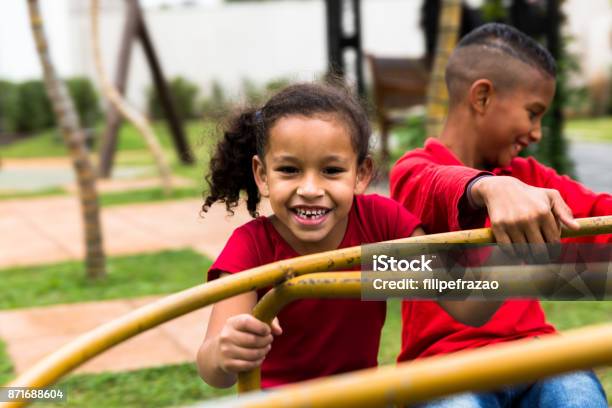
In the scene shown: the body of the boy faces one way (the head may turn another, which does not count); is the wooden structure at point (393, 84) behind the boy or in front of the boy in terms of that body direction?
behind

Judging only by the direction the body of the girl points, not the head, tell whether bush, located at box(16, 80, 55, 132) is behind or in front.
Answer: behind

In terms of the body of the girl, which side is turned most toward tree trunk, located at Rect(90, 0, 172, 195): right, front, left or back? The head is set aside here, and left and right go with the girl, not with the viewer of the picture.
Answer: back

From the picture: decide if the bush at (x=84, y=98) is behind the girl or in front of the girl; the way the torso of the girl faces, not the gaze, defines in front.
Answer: behind

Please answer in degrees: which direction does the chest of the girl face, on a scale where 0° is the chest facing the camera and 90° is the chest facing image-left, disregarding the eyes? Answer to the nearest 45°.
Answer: approximately 0°

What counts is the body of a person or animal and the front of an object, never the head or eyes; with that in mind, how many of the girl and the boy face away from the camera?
0

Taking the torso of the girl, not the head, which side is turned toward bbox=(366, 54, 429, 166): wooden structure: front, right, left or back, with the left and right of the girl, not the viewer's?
back

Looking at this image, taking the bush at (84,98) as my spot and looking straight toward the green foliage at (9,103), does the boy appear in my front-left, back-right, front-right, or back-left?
back-left
